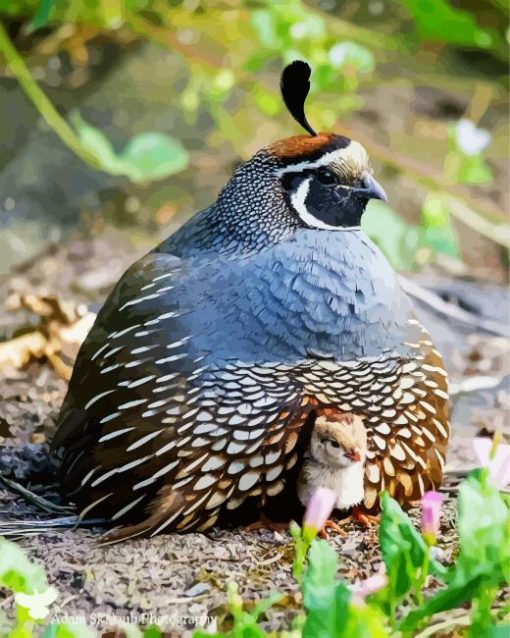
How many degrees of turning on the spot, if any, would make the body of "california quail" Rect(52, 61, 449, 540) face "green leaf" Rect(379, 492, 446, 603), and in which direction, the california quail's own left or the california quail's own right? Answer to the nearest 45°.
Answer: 0° — it already faces it

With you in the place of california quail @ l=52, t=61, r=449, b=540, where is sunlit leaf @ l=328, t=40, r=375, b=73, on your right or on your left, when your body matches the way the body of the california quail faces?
on your left

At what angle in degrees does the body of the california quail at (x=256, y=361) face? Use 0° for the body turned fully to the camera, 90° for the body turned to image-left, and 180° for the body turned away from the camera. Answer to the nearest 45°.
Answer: approximately 315°

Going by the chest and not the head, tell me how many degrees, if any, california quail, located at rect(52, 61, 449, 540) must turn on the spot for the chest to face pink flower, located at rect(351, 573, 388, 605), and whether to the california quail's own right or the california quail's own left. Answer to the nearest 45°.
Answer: approximately 45° to the california quail's own right

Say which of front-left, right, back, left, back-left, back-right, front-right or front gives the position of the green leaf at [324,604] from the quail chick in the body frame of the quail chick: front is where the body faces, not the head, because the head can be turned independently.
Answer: front-right

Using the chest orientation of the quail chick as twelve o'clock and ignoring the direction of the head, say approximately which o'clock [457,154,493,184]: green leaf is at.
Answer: The green leaf is roughly at 8 o'clock from the quail chick.
